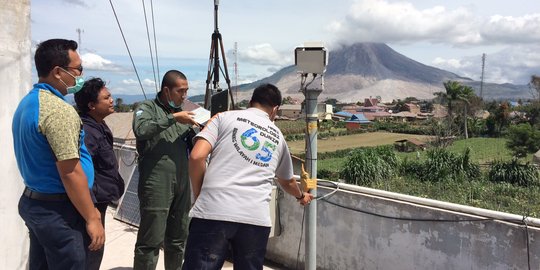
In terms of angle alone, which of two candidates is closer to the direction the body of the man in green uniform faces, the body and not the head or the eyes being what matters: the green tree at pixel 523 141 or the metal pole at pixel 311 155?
the metal pole

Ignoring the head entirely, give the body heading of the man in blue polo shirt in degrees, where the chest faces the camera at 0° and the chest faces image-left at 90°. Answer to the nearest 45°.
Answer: approximately 225°

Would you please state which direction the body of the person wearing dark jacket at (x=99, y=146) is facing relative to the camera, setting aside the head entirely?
to the viewer's right

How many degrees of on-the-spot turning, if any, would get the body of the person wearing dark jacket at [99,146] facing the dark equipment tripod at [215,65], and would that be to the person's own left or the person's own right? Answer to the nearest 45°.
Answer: approximately 45° to the person's own left

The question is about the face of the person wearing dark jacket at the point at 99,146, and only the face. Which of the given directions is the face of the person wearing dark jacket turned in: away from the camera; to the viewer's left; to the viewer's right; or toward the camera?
to the viewer's right
